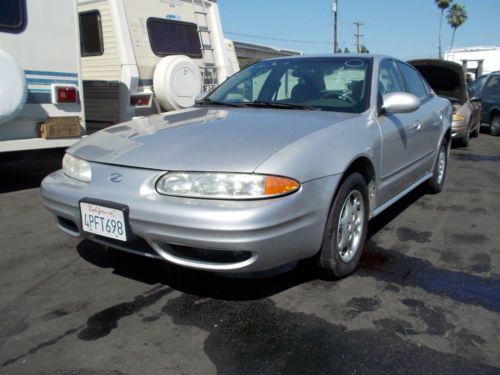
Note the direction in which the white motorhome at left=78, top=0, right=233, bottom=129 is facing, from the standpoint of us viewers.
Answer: facing away from the viewer and to the left of the viewer

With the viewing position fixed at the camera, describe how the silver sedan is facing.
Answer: facing the viewer and to the left of the viewer

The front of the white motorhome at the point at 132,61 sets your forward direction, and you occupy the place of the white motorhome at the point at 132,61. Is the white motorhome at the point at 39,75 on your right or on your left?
on your left

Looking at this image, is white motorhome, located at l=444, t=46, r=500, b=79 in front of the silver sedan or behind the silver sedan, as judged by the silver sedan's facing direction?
behind

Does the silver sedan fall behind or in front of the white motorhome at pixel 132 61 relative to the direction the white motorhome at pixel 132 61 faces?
behind

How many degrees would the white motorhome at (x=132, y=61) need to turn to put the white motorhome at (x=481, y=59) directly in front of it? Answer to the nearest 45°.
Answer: approximately 90° to its right

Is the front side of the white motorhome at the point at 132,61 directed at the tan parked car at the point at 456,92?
no

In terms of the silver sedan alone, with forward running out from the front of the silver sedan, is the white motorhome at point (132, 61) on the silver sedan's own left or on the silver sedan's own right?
on the silver sedan's own right

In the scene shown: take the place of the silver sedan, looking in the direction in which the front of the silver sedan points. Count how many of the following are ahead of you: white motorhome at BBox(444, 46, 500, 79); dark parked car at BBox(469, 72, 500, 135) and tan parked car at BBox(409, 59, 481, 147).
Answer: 0

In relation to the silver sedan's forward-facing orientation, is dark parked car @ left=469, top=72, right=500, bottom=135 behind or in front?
behind

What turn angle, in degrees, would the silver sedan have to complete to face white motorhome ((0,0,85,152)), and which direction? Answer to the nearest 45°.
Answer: approximately 90° to its right

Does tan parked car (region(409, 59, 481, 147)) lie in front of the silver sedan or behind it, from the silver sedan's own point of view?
behind

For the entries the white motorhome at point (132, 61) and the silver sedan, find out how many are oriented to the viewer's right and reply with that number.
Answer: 0
